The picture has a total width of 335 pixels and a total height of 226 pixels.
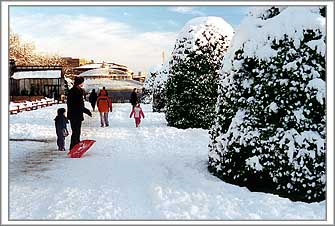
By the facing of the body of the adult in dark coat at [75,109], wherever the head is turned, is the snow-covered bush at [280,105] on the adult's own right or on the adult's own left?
on the adult's own right

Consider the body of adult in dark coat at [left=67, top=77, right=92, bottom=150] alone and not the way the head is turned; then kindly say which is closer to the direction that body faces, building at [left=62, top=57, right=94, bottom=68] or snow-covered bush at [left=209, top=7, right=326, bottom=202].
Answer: the snow-covered bush

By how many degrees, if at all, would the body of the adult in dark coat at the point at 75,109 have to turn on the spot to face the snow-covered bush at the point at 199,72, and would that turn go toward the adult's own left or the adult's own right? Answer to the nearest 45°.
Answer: approximately 45° to the adult's own left
